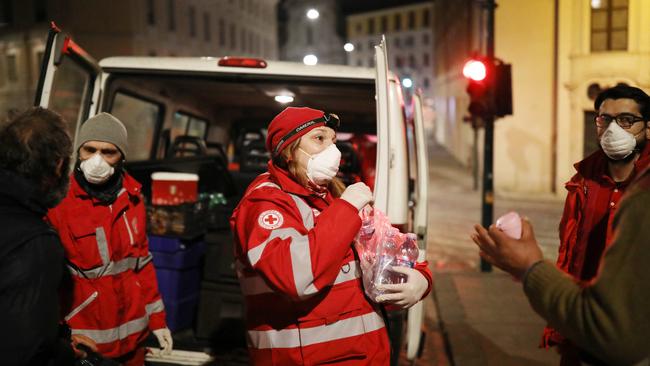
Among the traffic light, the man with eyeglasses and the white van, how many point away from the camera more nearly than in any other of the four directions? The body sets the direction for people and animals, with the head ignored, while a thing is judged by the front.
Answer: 1

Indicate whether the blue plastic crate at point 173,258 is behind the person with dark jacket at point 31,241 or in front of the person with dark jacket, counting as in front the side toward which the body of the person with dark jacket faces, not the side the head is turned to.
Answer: in front

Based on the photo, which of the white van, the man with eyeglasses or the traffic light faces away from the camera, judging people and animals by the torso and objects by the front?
the white van

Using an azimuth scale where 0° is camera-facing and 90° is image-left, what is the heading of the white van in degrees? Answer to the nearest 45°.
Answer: approximately 180°

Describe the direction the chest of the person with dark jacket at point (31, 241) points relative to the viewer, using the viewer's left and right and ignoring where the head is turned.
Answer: facing away from the viewer and to the right of the viewer

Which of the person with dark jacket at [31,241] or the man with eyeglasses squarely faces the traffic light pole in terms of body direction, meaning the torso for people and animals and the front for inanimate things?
the person with dark jacket

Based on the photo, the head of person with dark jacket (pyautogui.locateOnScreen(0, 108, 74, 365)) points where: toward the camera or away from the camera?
away from the camera

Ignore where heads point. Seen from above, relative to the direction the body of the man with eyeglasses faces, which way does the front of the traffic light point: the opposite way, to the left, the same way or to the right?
the same way

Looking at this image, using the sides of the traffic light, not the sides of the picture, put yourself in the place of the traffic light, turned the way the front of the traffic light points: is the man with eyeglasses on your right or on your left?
on your left

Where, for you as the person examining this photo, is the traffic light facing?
facing the viewer and to the left of the viewer

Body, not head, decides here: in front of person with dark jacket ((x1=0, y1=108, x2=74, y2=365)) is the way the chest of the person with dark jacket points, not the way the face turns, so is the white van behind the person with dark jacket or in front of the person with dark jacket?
in front

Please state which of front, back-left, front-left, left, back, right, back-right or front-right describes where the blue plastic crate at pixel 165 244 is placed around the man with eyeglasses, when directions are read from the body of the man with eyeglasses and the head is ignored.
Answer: front-right

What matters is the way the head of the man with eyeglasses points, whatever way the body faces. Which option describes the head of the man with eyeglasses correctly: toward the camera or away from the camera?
toward the camera

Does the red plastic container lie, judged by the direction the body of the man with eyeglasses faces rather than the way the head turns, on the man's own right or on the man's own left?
on the man's own right
